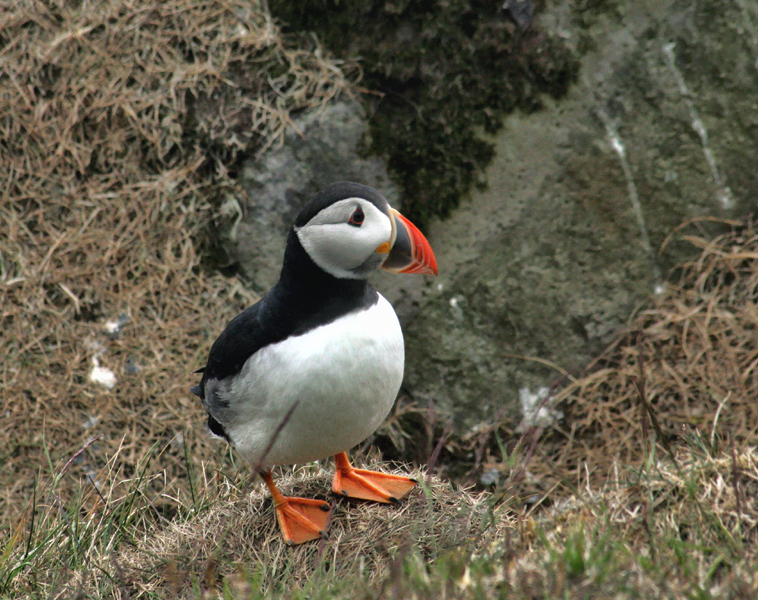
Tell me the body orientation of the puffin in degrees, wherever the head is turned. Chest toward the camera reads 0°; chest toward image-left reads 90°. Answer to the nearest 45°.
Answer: approximately 315°
